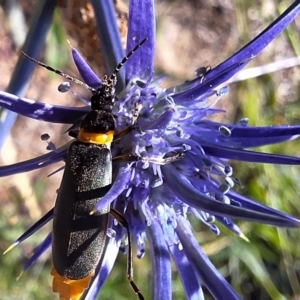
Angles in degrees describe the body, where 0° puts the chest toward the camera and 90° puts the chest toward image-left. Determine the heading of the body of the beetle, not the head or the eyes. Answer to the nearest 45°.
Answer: approximately 180°
